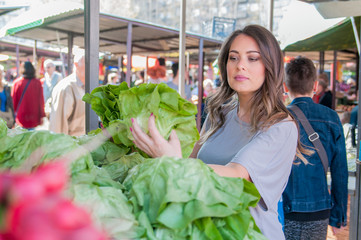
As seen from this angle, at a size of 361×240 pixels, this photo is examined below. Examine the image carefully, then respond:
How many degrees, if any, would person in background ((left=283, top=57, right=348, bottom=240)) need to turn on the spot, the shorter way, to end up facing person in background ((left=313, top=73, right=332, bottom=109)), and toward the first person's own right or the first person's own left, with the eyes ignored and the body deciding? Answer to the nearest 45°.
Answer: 0° — they already face them

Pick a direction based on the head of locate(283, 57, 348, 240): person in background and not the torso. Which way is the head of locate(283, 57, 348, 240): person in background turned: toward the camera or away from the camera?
away from the camera

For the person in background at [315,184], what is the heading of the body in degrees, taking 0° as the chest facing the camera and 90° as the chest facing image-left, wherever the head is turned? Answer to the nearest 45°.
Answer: approximately 180°

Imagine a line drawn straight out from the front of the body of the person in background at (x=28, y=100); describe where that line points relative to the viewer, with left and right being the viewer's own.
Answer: facing away from the viewer

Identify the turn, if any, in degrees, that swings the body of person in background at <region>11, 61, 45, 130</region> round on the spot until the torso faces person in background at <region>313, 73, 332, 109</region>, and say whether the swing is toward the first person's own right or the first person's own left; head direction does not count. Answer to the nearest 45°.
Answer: approximately 90° to the first person's own right

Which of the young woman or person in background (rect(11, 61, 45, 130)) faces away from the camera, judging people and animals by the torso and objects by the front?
the person in background

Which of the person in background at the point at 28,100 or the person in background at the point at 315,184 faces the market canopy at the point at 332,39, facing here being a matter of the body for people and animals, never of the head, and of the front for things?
the person in background at the point at 315,184

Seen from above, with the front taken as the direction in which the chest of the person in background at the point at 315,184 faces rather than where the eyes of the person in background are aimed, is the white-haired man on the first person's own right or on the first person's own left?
on the first person's own left

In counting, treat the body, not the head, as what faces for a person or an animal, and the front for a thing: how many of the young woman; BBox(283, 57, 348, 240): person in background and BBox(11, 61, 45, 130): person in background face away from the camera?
2

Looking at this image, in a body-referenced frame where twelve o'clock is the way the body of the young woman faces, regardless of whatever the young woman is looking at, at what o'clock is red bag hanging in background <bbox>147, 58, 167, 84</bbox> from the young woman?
The red bag hanging in background is roughly at 4 o'clock from the young woman.
